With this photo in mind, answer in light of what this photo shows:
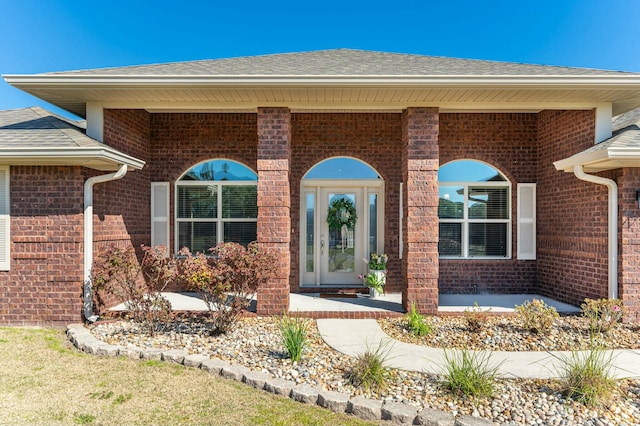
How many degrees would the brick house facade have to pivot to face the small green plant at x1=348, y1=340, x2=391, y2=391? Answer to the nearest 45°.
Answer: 0° — it already faces it

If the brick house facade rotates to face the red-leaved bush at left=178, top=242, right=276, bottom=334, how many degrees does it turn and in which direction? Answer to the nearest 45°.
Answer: approximately 45° to its right

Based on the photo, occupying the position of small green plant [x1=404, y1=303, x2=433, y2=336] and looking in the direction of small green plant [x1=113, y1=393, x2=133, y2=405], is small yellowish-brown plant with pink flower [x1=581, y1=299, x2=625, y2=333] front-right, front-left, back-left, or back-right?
back-left

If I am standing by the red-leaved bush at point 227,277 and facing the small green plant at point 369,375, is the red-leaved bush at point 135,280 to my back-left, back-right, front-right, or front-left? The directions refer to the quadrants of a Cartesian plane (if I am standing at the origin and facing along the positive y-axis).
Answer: back-right

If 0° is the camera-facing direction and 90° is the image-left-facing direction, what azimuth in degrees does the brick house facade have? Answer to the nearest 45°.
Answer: approximately 0°

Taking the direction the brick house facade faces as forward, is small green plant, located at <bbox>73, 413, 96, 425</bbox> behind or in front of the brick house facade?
in front

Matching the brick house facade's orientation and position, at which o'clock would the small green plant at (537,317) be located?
The small green plant is roughly at 10 o'clock from the brick house facade.

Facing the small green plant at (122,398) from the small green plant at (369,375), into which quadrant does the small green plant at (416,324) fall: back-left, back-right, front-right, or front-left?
back-right

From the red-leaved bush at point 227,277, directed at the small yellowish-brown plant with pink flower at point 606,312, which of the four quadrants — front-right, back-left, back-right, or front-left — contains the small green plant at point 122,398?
back-right

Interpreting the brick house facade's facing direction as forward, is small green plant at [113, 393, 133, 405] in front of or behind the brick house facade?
in front
